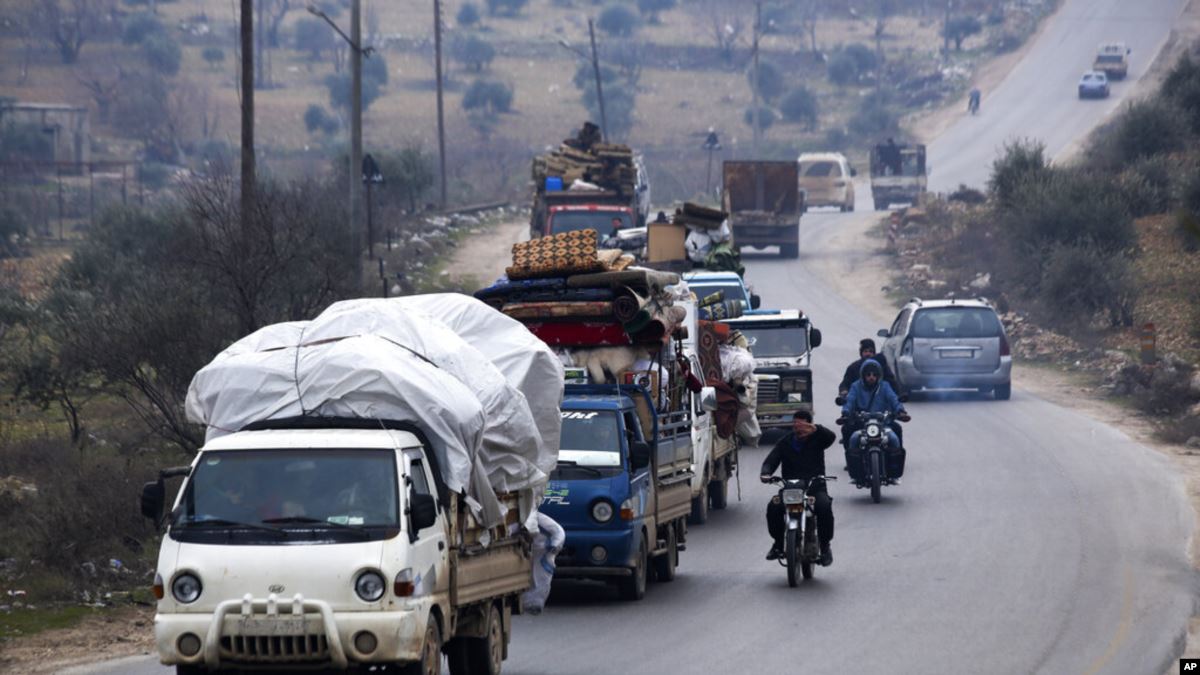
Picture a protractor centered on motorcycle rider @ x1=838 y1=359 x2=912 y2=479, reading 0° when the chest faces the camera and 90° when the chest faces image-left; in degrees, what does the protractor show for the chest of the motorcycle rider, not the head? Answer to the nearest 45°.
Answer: approximately 0°

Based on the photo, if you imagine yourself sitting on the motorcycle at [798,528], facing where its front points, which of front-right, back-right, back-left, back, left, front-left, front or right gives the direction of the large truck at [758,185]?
back

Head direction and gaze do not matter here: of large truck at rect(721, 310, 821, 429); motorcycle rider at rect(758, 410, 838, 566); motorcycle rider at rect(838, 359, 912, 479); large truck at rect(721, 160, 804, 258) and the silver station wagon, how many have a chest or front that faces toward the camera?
3

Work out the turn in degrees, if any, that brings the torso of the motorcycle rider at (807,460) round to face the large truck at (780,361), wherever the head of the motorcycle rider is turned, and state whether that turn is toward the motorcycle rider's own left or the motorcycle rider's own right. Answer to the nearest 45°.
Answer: approximately 180°

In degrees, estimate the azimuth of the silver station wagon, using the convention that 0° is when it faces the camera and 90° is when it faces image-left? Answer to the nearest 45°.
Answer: approximately 180°

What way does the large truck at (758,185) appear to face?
away from the camera

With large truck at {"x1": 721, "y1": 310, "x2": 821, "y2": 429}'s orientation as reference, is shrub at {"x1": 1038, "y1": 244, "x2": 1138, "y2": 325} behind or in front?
behind

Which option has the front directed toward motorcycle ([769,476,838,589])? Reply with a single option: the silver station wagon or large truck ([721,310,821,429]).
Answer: the large truck

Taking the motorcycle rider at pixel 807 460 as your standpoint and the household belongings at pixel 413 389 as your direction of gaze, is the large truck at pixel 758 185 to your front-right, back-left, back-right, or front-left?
back-right

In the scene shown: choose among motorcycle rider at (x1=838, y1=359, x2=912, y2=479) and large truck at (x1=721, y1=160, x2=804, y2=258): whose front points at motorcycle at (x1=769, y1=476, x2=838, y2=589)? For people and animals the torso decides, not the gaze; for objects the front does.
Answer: the motorcycle rider

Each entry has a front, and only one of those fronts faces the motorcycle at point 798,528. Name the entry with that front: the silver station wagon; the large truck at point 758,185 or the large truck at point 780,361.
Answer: the large truck at point 780,361

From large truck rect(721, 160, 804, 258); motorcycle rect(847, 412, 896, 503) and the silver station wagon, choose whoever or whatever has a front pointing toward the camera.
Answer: the motorcycle

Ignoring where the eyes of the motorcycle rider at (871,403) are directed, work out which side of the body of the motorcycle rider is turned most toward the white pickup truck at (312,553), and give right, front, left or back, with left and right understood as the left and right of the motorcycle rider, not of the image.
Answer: front

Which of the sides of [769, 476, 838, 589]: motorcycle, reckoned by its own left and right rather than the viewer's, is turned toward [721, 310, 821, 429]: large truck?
back
